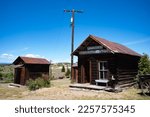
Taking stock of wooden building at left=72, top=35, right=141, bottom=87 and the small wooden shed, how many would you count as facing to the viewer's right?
0

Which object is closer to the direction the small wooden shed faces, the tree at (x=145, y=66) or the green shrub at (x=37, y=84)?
the green shrub

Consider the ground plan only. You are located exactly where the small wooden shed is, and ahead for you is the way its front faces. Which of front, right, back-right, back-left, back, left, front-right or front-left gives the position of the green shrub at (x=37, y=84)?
front-left

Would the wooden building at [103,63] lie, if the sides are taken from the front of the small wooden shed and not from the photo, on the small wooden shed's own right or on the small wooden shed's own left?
on the small wooden shed's own left

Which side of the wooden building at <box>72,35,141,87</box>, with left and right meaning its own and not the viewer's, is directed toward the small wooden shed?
right

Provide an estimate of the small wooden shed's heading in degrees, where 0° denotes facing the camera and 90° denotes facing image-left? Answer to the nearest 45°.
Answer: approximately 45°

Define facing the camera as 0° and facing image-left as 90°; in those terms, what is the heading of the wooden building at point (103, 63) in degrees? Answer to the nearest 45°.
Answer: approximately 45°

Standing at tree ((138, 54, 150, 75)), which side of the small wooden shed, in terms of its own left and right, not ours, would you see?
left

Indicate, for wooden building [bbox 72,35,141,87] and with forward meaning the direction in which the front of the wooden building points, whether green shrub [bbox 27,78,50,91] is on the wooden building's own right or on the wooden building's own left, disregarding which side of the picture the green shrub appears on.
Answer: on the wooden building's own right
